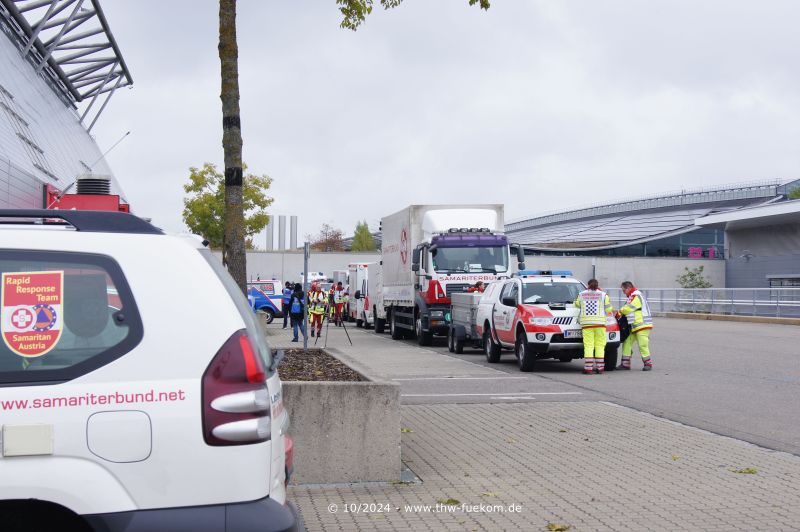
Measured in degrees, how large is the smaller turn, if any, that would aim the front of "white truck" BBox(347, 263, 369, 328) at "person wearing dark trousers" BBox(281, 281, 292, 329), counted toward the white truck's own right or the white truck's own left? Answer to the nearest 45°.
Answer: approximately 90° to the white truck's own right

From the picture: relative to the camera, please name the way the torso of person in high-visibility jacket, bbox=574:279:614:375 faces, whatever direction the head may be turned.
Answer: away from the camera

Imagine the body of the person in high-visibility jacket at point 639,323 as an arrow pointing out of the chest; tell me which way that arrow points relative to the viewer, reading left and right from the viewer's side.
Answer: facing to the left of the viewer

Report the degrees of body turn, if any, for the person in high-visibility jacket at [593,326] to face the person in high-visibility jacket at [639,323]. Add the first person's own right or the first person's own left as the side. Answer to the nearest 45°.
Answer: approximately 45° to the first person's own right
